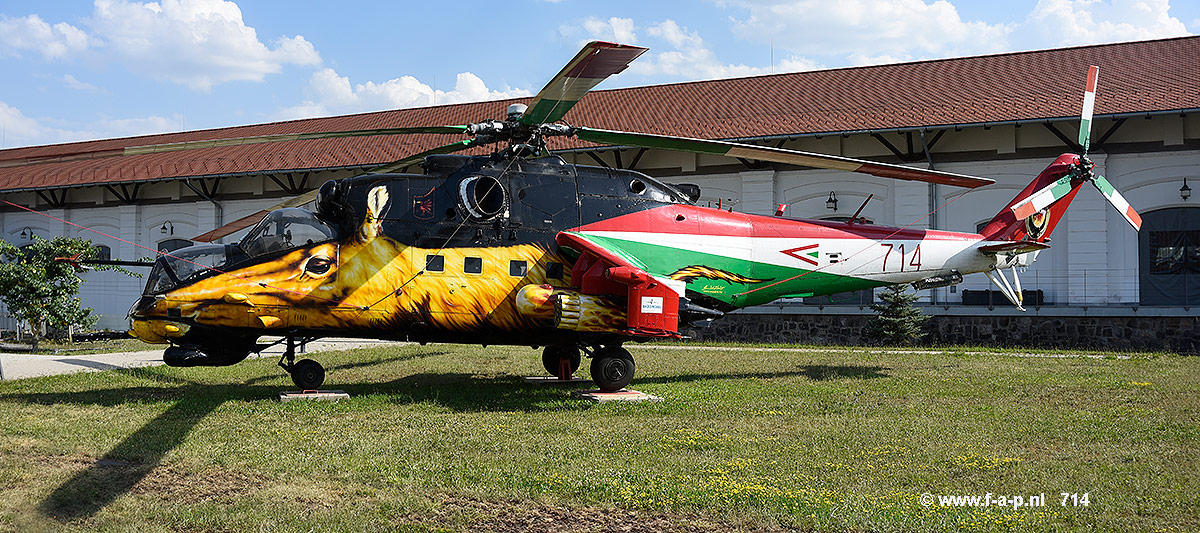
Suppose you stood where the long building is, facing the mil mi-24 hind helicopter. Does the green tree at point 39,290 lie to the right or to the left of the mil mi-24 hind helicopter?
right

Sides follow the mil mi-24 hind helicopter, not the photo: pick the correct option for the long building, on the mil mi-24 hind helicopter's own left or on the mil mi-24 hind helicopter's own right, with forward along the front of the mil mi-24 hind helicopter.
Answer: on the mil mi-24 hind helicopter's own right

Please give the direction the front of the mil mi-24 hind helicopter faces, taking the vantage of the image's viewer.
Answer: facing to the left of the viewer

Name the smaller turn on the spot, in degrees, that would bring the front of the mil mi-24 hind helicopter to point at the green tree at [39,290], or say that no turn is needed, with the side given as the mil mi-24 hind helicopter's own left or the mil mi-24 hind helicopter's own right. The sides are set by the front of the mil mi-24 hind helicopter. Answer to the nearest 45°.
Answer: approximately 45° to the mil mi-24 hind helicopter's own right

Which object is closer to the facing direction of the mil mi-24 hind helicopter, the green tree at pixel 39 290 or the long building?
the green tree

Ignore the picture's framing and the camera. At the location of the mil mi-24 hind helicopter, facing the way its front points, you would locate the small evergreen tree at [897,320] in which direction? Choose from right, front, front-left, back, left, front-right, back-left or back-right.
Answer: back-right
